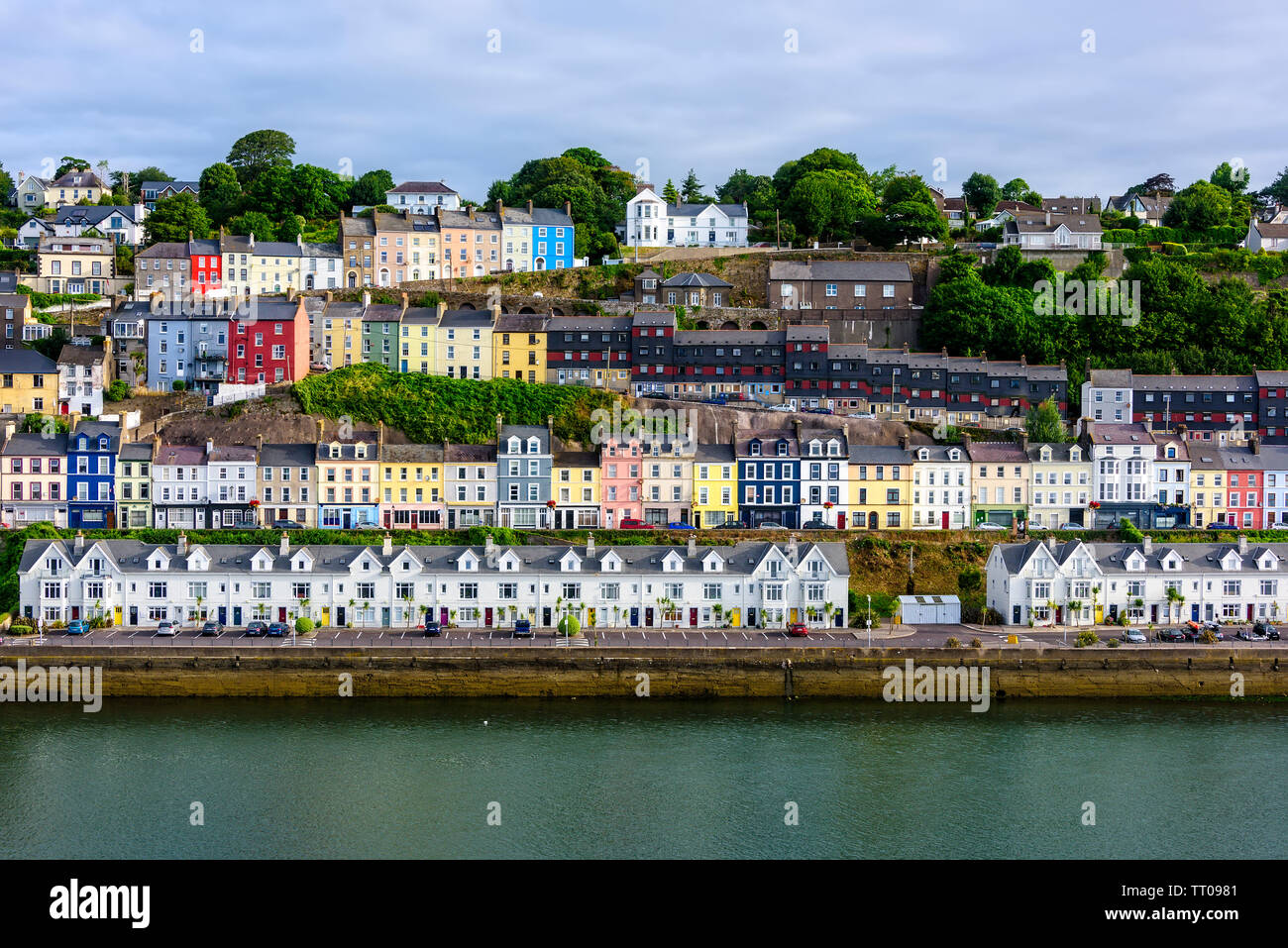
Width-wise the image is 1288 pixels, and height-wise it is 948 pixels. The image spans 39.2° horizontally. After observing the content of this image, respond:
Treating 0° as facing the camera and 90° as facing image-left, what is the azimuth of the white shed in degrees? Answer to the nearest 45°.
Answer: approximately 0°
